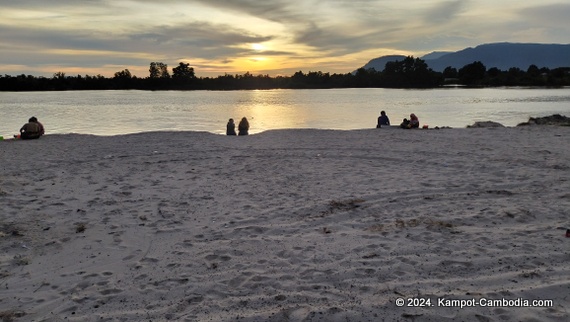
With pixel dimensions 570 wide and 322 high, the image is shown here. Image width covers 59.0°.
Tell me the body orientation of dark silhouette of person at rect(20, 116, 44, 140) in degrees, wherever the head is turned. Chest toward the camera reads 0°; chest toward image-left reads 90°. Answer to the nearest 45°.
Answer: approximately 180°
